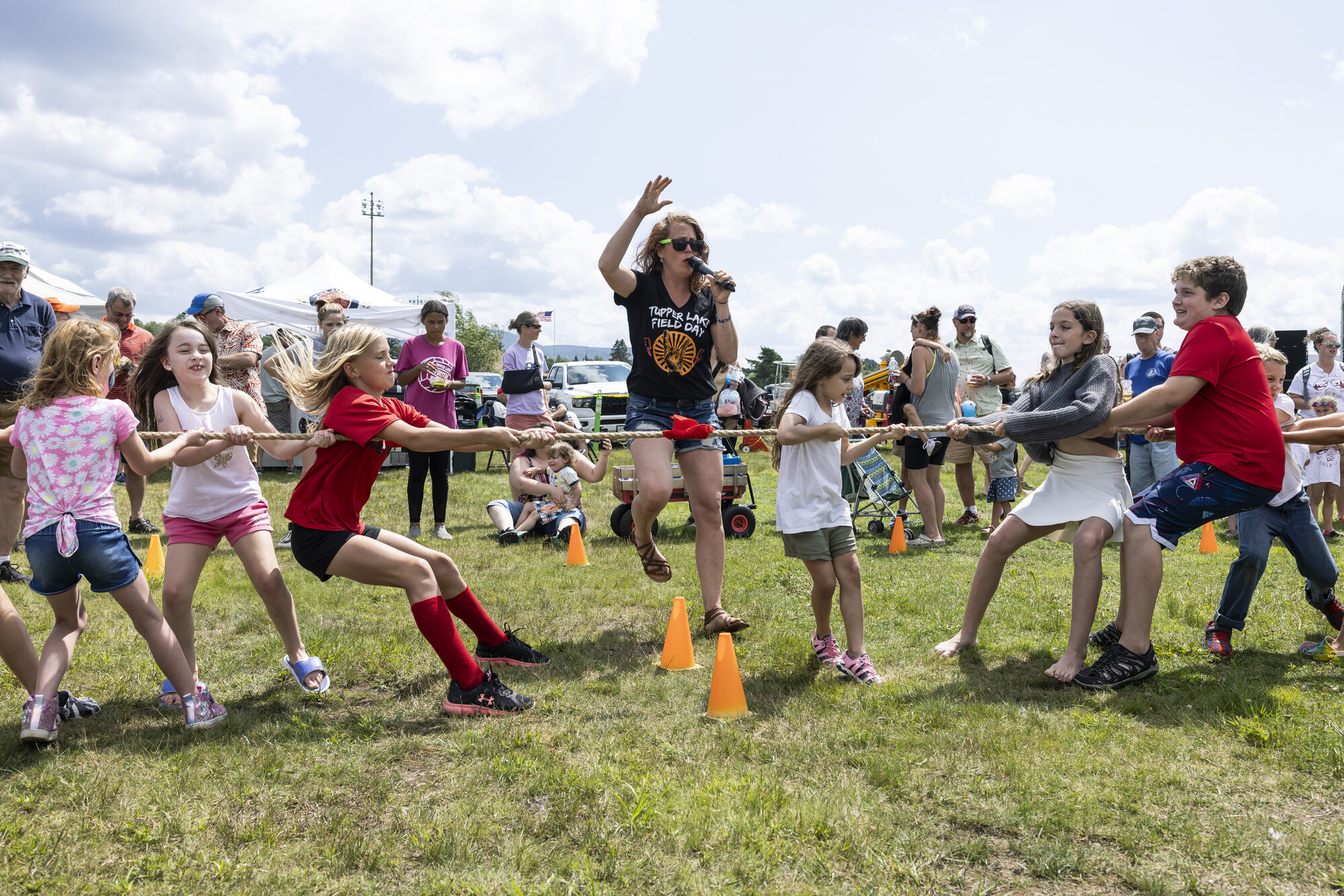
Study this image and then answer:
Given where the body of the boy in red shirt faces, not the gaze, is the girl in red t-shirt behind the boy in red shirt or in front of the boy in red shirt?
in front

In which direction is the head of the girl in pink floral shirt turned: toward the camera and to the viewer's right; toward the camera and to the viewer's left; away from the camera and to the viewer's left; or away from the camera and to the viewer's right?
away from the camera and to the viewer's right

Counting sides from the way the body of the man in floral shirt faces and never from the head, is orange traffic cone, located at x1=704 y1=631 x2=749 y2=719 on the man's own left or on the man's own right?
on the man's own left

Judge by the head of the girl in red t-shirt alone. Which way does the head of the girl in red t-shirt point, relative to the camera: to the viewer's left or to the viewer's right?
to the viewer's right

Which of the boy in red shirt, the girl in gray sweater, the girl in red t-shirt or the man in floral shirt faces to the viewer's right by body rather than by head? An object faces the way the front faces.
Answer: the girl in red t-shirt

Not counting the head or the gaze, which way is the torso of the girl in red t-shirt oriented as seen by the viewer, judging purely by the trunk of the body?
to the viewer's right

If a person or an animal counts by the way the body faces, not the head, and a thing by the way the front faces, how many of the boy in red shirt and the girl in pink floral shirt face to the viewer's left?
1

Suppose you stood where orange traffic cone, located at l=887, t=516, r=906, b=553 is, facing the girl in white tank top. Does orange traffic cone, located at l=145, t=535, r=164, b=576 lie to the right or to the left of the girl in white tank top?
right

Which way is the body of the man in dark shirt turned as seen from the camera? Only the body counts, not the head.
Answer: toward the camera

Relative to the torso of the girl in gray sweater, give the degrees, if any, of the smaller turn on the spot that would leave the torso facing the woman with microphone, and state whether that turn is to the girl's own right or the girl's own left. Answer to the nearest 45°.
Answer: approximately 45° to the girl's own right
